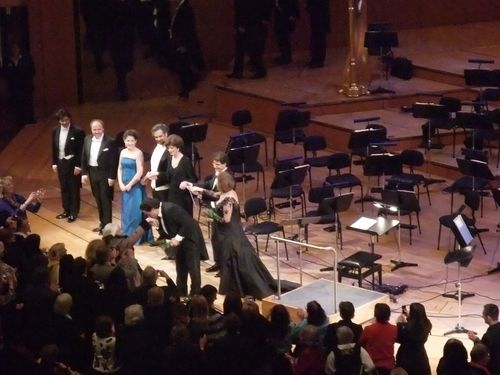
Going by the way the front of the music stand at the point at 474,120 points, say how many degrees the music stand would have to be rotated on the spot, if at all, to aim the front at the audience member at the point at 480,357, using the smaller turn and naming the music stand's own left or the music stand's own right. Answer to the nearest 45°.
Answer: approximately 180°

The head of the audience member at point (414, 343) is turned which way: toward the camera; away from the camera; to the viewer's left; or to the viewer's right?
away from the camera

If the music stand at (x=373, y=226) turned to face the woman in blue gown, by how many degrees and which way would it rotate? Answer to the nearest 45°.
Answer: approximately 45° to its right

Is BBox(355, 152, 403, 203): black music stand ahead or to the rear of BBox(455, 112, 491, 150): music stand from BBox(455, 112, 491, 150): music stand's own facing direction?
to the rear

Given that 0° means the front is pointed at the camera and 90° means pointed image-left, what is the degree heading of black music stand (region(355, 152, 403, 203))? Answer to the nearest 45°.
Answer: approximately 180°

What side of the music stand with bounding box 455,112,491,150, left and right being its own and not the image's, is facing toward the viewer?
back

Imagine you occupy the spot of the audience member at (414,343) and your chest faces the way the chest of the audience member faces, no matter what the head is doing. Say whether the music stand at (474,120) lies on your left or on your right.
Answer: on your right

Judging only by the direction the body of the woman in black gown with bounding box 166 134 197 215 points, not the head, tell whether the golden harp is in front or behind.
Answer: behind

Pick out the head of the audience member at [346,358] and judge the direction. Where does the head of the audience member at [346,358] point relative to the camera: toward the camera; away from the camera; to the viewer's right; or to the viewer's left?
away from the camera

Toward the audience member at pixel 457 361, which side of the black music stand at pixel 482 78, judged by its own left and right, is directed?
back

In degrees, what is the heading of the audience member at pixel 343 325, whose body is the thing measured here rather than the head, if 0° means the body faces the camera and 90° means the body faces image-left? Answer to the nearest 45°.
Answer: approximately 180°

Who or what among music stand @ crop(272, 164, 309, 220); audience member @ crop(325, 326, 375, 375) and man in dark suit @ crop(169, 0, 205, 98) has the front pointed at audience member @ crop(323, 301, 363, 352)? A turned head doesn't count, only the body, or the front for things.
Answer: audience member @ crop(325, 326, 375, 375)

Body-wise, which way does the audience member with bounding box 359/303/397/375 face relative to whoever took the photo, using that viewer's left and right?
facing away from the viewer

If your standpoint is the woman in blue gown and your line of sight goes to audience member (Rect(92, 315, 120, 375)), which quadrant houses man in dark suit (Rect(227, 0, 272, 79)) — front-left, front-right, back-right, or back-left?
back-left

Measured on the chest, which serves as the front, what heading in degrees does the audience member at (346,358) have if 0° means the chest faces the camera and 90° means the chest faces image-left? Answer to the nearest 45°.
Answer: approximately 180°
